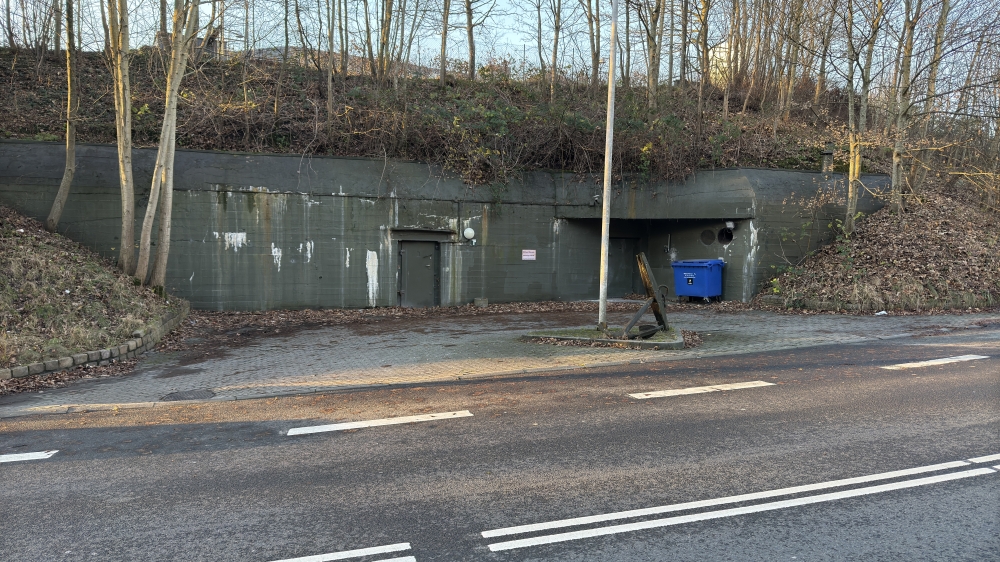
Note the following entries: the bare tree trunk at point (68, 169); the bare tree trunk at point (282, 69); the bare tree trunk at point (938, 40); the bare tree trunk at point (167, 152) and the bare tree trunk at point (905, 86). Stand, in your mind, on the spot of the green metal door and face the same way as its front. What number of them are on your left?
2

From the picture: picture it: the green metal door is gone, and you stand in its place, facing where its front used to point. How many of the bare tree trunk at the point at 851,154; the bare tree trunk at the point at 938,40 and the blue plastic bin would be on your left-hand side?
3

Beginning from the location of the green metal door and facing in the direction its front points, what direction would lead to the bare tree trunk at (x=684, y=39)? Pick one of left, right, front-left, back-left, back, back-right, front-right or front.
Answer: back-left

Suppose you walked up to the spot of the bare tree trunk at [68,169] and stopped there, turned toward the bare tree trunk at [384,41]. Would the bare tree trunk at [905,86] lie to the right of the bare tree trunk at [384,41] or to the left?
right

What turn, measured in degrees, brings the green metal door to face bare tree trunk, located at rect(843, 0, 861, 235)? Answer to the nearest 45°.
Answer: approximately 90° to its left

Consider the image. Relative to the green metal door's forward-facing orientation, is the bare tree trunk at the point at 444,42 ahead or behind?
behind

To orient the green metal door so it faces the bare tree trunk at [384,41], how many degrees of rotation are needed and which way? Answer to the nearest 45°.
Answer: approximately 180°

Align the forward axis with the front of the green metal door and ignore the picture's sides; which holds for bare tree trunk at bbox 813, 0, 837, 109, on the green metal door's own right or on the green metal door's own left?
on the green metal door's own left

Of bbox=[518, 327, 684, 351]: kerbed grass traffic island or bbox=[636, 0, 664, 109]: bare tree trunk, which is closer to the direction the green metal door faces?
the kerbed grass traffic island

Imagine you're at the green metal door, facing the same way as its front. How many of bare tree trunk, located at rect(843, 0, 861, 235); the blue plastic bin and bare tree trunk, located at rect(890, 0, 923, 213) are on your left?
3

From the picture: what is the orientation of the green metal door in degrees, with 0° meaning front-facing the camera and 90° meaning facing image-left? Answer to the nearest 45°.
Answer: approximately 0°

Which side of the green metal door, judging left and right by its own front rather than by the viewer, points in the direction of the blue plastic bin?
left
